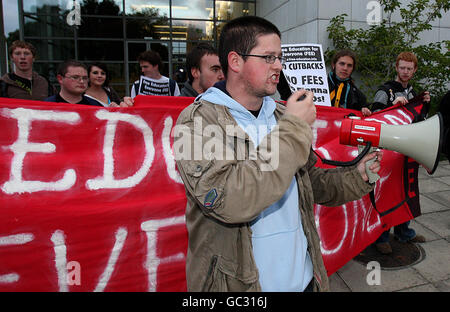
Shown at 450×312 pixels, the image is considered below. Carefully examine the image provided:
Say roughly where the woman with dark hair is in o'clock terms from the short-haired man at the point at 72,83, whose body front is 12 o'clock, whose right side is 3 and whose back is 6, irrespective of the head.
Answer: The woman with dark hair is roughly at 8 o'clock from the short-haired man.

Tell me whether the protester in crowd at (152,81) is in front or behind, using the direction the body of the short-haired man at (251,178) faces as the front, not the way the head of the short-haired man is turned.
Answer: behind

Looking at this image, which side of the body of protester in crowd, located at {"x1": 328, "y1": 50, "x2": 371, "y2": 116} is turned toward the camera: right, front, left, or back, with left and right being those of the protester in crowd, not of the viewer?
front

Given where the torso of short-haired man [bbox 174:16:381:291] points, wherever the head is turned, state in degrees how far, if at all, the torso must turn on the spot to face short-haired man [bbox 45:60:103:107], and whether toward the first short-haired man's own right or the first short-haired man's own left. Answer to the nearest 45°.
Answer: approximately 180°

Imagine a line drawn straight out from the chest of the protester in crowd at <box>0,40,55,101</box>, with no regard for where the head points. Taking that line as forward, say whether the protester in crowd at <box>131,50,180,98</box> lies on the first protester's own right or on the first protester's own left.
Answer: on the first protester's own left

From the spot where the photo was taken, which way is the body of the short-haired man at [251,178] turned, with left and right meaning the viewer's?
facing the viewer and to the right of the viewer

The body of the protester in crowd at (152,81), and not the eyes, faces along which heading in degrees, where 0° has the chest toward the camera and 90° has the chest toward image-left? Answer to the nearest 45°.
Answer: approximately 0°

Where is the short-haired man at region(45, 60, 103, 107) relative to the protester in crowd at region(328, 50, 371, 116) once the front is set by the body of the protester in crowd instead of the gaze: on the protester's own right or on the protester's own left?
on the protester's own right

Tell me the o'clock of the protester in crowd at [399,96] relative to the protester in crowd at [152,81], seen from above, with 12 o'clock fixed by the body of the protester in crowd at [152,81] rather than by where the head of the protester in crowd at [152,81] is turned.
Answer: the protester in crowd at [399,96] is roughly at 10 o'clock from the protester in crowd at [152,81].

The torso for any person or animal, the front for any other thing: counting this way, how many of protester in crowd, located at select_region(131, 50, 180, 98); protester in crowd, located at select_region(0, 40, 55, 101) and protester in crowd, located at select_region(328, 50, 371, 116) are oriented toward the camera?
3
